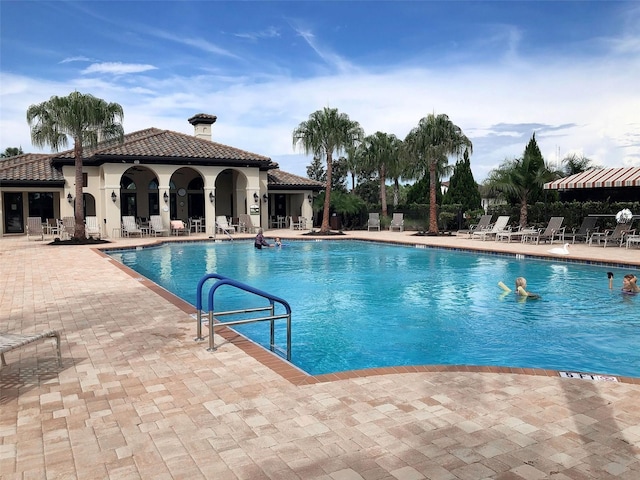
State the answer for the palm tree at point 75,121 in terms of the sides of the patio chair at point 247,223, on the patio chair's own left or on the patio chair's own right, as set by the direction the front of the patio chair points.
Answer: on the patio chair's own right

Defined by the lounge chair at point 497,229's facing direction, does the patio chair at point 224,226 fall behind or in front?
in front

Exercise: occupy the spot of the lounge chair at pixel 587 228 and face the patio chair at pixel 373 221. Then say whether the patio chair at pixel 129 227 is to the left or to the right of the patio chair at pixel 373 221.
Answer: left

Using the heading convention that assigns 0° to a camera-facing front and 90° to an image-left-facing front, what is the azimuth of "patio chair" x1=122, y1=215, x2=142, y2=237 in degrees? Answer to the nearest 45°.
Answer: approximately 315°

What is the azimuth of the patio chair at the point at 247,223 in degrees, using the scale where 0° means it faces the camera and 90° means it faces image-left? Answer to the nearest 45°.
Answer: approximately 315°

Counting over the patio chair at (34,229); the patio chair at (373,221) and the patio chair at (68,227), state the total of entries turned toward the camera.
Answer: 3

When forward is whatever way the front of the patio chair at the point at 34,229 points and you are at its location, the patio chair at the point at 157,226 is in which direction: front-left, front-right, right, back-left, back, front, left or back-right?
left

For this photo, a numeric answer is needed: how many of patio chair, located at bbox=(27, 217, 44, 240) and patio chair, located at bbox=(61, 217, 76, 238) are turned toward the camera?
2

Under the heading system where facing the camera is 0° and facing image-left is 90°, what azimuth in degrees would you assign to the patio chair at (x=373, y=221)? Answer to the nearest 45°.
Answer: approximately 0°

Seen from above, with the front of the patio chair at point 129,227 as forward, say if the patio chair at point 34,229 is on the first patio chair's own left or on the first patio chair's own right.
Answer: on the first patio chair's own right

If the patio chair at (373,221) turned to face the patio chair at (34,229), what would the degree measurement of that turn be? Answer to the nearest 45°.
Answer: approximately 45° to its right

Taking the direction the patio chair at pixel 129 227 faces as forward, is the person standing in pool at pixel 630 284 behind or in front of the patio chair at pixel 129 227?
in front
